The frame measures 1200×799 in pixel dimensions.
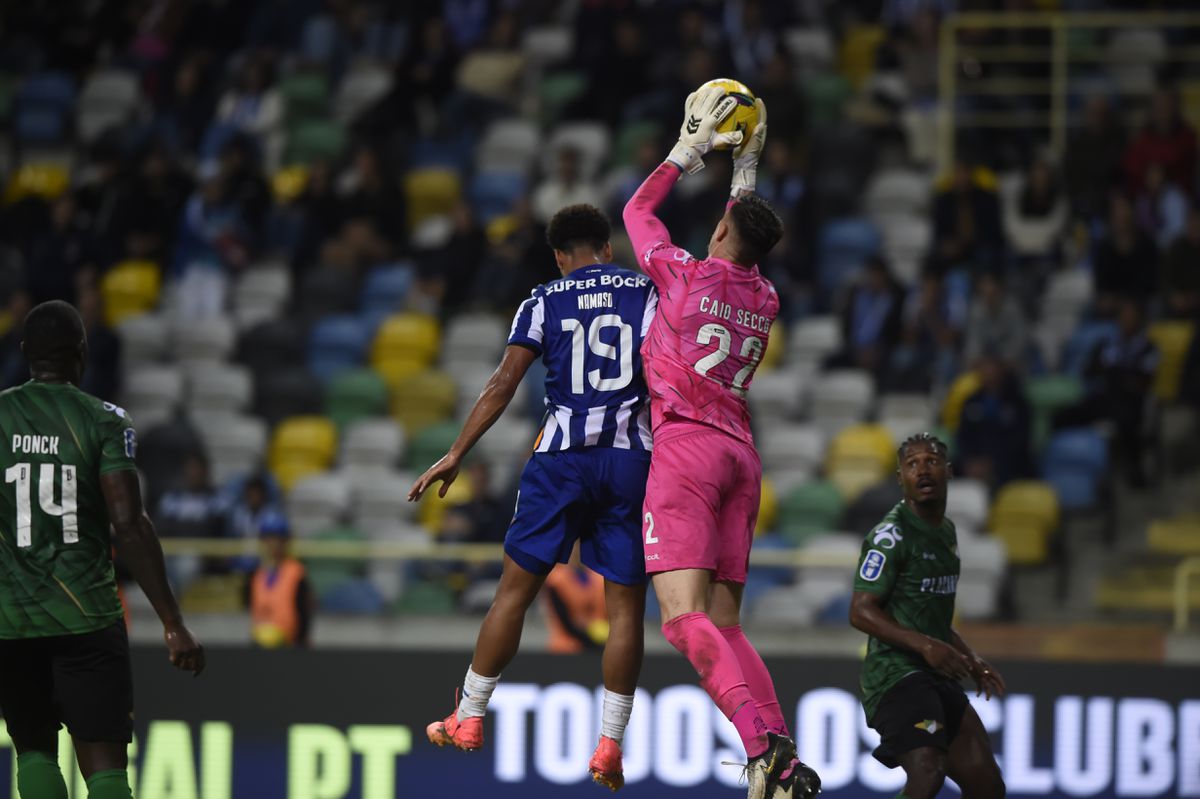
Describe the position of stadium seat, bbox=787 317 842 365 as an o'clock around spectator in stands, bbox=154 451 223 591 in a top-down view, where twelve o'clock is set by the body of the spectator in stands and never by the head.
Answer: The stadium seat is roughly at 9 o'clock from the spectator in stands.

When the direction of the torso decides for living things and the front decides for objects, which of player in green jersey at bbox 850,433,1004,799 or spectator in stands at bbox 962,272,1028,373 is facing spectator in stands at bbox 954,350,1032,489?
spectator in stands at bbox 962,272,1028,373

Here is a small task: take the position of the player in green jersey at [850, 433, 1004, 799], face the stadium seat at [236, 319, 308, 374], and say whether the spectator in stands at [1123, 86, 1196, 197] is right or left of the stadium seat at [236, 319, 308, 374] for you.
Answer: right

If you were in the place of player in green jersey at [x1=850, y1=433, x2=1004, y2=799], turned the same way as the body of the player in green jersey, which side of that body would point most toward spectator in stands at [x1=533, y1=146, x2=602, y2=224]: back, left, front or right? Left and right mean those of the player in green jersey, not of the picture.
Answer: back

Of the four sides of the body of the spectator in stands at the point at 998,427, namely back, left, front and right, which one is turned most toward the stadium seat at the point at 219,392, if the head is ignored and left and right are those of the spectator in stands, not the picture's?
right

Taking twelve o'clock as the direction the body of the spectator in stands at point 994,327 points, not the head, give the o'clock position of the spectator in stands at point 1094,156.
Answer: the spectator in stands at point 1094,156 is roughly at 7 o'clock from the spectator in stands at point 994,327.

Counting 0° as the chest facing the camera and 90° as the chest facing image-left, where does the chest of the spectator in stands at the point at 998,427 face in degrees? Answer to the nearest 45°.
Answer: approximately 0°

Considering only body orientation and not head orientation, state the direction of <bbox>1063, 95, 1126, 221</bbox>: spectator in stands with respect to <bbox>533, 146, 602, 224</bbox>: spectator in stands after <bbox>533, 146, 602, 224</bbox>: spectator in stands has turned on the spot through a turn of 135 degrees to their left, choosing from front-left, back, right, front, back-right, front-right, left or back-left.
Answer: front-right

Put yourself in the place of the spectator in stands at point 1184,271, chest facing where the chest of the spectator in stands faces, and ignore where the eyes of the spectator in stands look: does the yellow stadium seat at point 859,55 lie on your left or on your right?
on your right
